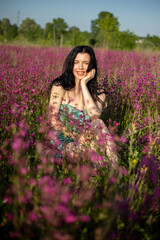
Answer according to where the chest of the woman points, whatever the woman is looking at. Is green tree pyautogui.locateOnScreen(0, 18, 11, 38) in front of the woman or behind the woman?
behind

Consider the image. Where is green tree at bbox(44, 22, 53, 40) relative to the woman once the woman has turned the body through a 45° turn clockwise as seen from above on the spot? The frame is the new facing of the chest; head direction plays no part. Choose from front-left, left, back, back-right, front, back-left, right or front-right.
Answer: back-right

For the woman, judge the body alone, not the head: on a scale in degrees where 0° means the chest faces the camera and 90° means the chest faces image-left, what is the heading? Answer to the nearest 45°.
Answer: approximately 0°

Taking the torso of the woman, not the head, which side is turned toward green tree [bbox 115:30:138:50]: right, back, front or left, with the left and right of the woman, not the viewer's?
back
